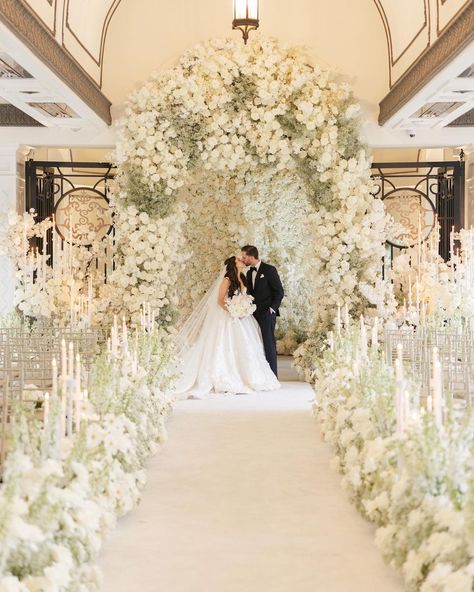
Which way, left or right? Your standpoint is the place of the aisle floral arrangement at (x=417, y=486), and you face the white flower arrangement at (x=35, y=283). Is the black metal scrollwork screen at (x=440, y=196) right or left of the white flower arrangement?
right

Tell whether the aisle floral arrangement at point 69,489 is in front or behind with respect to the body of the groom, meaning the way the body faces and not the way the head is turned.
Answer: in front

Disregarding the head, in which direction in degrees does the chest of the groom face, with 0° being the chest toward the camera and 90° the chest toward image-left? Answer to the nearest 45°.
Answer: approximately 45°

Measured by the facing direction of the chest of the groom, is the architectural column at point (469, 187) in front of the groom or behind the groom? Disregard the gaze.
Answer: behind

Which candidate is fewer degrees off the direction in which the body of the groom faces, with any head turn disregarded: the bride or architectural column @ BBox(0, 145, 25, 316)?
the bride

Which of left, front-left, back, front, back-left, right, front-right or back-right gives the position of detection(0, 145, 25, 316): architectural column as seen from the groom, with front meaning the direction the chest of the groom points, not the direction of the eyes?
front-right

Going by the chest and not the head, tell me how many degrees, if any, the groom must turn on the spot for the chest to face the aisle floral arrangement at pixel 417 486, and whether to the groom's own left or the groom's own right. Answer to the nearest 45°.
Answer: approximately 45° to the groom's own left

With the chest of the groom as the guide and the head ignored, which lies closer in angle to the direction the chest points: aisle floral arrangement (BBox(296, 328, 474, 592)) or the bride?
the bride

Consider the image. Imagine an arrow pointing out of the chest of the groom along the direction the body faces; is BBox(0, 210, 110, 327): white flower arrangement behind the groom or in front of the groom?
in front

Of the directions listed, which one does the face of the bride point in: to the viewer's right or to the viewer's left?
to the viewer's right
